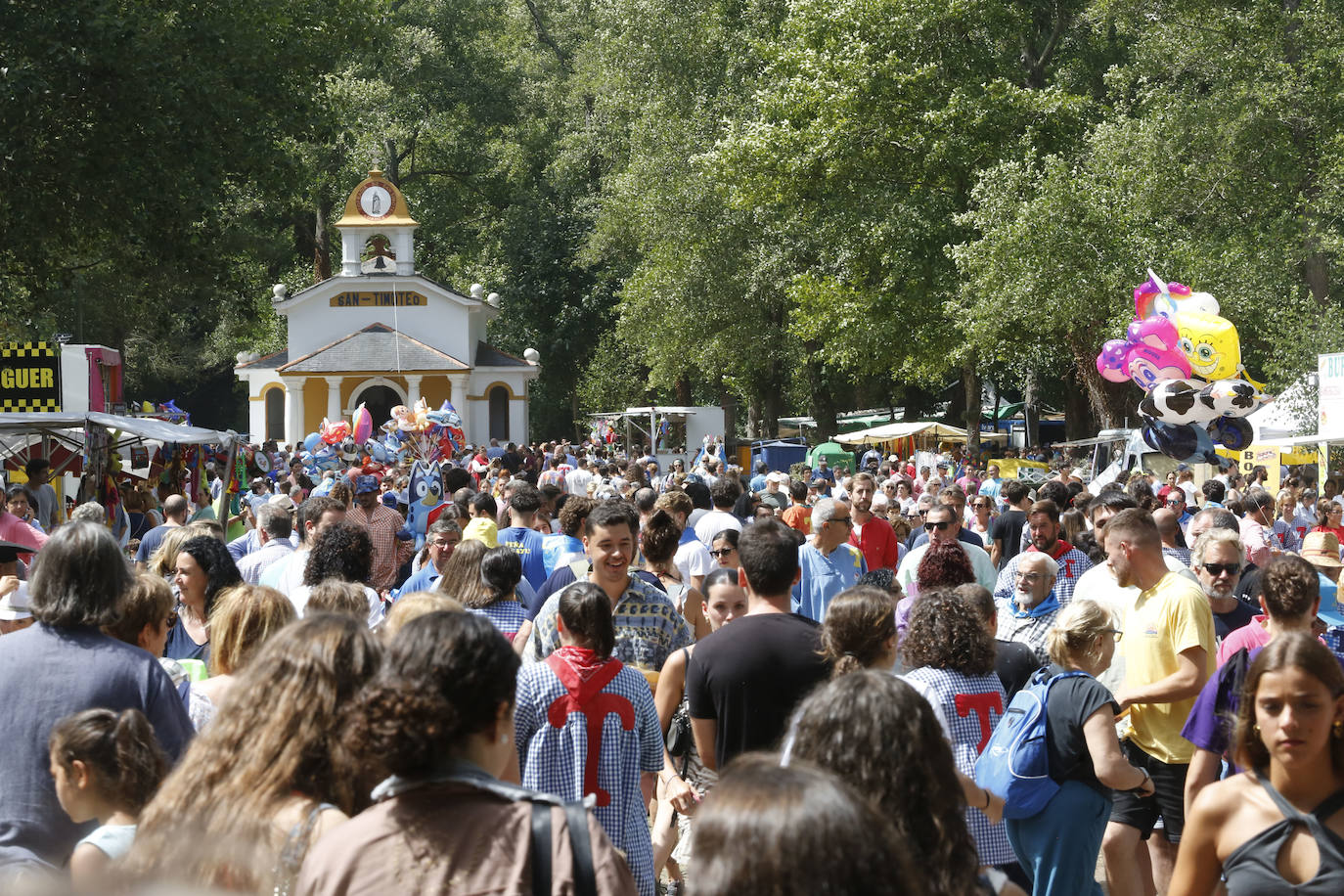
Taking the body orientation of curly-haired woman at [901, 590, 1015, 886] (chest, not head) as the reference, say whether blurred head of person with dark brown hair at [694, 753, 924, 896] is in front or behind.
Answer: behind

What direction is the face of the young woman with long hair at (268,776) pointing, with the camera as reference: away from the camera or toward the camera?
away from the camera

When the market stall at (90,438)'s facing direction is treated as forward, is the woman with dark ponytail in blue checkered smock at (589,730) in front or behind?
in front

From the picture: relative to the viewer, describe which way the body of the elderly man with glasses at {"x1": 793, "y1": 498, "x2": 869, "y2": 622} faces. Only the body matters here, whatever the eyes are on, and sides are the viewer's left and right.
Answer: facing the viewer and to the right of the viewer

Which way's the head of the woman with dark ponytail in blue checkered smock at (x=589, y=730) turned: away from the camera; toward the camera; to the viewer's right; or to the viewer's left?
away from the camera

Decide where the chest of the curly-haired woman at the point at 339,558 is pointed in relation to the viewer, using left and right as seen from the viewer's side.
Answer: facing away from the viewer

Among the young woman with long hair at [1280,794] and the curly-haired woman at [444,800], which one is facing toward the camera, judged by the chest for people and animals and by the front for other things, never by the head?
the young woman with long hair

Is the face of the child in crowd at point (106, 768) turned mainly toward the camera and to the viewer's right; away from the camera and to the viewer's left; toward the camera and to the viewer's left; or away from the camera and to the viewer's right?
away from the camera and to the viewer's left

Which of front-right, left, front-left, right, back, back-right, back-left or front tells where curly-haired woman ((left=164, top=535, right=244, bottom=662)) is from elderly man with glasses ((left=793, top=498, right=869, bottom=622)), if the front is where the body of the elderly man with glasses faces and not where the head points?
right

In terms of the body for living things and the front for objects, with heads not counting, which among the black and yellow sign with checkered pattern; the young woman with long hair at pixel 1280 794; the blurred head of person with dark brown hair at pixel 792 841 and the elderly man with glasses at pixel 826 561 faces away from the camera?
the blurred head of person with dark brown hair at pixel 792 841

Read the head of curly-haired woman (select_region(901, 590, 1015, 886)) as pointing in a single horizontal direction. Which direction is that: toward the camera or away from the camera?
away from the camera

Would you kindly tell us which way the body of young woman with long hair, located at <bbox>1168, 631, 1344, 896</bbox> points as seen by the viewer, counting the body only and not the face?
toward the camera

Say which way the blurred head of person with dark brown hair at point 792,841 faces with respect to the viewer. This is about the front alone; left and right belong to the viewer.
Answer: facing away from the viewer

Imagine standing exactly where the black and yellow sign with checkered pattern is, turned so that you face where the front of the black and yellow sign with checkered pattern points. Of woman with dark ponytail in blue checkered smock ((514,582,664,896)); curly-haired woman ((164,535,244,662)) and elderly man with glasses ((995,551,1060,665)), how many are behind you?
0

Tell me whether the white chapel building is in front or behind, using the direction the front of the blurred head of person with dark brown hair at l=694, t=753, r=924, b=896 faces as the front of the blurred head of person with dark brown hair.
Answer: in front

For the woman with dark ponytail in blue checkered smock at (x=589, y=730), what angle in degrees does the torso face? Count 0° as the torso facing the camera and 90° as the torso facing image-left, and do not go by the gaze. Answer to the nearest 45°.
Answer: approximately 180°

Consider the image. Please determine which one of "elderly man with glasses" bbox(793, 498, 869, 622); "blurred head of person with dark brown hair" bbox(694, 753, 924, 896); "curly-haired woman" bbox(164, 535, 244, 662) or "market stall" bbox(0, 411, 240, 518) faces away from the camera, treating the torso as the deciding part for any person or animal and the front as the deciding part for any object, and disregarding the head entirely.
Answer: the blurred head of person with dark brown hair

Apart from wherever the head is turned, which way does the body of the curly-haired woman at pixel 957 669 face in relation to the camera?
away from the camera
